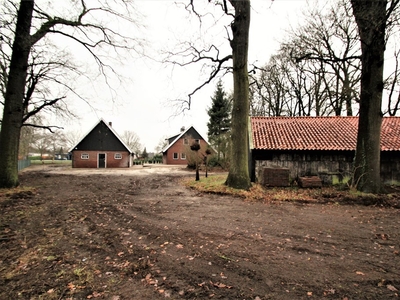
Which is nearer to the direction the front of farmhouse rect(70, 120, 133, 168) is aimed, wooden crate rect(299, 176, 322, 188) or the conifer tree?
the wooden crate

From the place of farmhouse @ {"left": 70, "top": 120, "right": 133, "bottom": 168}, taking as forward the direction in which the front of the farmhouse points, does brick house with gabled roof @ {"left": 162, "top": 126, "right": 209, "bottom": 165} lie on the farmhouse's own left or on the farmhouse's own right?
on the farmhouse's own left

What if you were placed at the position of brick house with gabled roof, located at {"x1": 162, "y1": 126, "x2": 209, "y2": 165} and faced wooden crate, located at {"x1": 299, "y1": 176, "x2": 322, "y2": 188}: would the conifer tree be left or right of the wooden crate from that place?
left

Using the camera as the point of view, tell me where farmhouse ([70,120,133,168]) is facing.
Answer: facing the viewer

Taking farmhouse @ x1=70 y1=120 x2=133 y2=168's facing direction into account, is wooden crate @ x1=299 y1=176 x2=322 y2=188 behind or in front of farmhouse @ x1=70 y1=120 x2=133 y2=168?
in front

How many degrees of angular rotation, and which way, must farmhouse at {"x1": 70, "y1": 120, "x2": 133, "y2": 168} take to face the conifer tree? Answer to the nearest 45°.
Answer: approximately 90° to its left

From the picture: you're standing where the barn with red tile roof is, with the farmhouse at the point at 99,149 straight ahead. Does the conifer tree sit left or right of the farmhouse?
right

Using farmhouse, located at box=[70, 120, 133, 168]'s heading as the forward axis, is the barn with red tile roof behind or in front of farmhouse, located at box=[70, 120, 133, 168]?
in front

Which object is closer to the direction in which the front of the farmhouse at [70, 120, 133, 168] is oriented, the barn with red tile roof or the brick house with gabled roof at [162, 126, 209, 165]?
the barn with red tile roof
